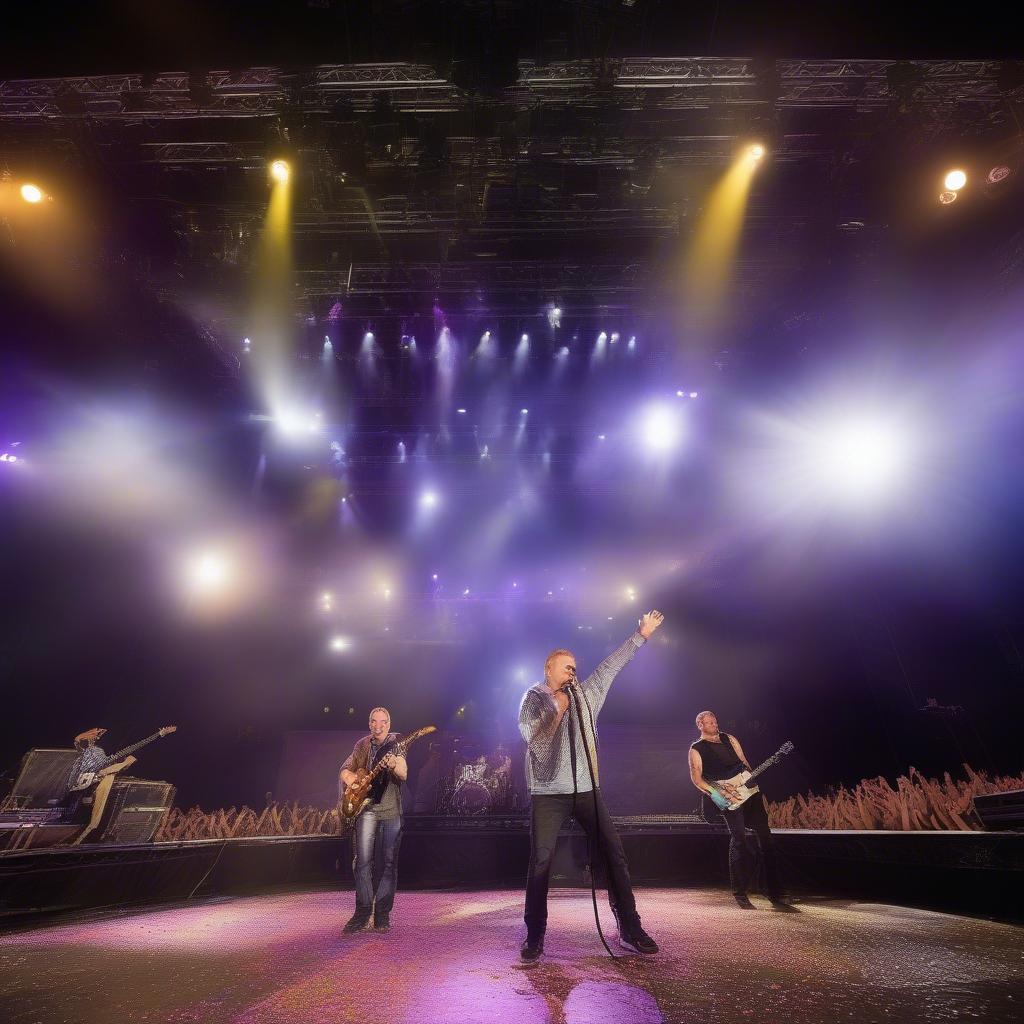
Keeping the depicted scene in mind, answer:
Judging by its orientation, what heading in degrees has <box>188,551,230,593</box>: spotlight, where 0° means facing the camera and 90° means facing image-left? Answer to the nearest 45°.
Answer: approximately 0°

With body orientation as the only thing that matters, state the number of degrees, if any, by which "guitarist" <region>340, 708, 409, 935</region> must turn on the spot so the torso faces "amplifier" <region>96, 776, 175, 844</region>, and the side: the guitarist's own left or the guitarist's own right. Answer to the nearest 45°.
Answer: approximately 135° to the guitarist's own right

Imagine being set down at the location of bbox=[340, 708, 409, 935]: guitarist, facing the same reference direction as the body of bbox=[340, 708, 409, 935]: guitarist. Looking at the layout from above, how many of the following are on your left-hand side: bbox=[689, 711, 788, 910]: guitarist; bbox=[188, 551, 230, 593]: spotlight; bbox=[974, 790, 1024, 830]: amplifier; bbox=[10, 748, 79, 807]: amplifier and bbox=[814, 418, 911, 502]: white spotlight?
3

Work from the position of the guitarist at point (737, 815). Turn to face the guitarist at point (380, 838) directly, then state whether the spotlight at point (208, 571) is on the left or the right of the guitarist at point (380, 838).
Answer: right

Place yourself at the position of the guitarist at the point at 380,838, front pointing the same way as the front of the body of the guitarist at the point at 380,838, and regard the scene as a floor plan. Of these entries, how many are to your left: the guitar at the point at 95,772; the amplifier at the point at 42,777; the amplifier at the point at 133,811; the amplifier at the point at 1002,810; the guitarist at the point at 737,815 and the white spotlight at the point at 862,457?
3

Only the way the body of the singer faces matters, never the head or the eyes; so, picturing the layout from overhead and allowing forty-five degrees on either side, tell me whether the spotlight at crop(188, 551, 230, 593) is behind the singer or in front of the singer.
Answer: behind
